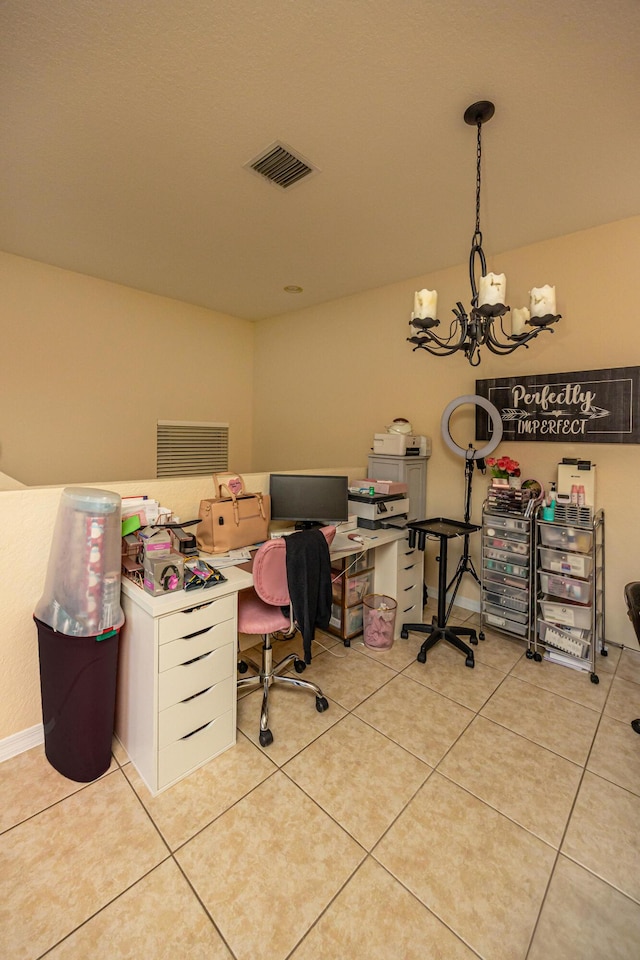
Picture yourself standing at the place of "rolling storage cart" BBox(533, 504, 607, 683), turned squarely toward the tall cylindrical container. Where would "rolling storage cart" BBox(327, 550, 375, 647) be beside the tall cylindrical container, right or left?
right

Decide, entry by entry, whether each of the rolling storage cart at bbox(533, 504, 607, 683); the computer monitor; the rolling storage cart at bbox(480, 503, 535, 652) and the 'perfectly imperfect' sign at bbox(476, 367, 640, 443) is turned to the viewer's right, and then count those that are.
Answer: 0

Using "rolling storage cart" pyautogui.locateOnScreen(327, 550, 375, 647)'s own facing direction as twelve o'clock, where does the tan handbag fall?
The tan handbag is roughly at 3 o'clock from the rolling storage cart.

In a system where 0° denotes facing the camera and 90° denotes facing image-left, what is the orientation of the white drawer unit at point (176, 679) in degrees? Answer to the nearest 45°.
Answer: approximately 315°

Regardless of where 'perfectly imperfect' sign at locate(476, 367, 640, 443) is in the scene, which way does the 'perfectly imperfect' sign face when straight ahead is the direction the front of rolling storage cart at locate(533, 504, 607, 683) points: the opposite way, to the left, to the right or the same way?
the same way

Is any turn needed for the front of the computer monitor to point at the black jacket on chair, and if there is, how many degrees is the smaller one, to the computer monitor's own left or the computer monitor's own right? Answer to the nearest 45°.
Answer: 0° — it already faces it

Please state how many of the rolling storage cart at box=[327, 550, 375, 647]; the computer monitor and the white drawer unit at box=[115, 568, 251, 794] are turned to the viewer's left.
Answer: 0

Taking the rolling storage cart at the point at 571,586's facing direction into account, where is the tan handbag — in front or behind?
in front

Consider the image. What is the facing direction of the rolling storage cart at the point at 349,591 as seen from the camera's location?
facing the viewer and to the right of the viewer

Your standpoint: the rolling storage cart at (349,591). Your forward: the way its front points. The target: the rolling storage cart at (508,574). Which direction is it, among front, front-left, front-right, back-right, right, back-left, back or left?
front-left

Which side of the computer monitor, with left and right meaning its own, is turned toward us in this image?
front

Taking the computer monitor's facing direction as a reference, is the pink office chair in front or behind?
in front
